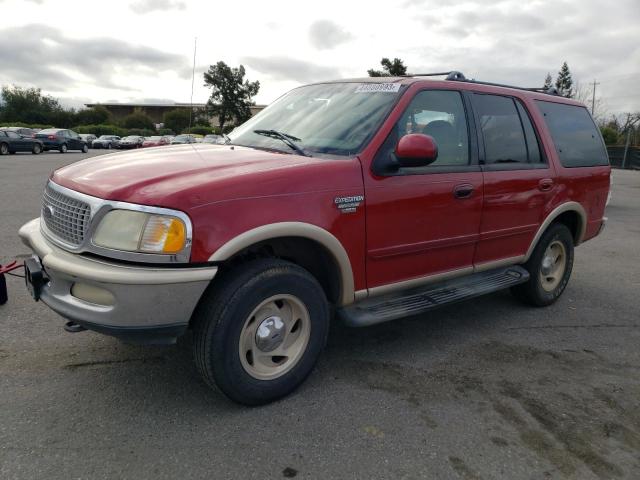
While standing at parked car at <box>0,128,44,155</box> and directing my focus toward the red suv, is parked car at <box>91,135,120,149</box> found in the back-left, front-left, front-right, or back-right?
back-left

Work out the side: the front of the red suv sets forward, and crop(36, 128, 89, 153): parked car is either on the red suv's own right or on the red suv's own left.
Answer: on the red suv's own right

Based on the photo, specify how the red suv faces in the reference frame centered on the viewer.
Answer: facing the viewer and to the left of the viewer

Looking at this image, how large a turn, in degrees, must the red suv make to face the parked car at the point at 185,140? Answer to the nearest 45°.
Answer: approximately 135° to its right

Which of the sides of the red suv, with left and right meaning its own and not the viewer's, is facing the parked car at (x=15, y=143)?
right

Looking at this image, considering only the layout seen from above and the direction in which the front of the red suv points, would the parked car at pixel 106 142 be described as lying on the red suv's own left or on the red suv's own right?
on the red suv's own right
